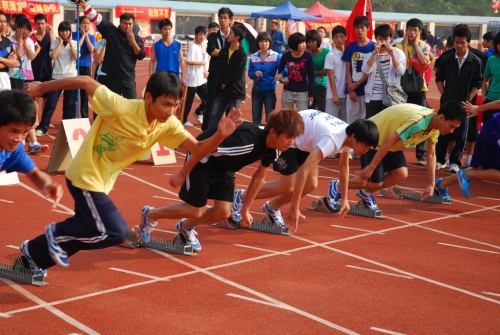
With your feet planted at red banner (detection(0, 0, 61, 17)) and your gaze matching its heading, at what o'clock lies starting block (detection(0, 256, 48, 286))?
The starting block is roughly at 12 o'clock from the red banner.

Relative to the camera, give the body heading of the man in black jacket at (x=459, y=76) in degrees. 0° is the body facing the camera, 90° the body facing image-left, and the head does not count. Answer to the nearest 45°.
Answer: approximately 0°

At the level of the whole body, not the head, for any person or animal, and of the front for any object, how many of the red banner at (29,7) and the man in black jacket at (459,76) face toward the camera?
2

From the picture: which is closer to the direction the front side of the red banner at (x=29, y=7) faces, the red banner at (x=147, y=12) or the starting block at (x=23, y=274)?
the starting block
